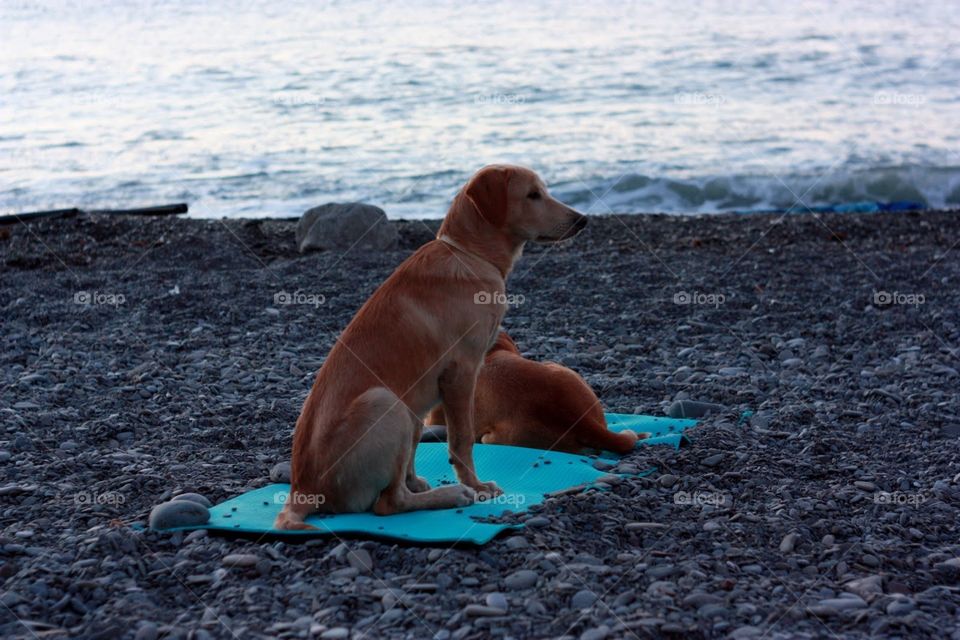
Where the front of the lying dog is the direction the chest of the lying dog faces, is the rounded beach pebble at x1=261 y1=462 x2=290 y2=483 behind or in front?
in front

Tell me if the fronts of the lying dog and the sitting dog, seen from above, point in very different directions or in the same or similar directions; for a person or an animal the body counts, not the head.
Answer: very different directions

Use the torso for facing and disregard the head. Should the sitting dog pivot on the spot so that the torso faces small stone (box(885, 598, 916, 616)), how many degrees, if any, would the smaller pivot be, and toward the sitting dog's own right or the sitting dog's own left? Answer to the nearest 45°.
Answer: approximately 45° to the sitting dog's own right

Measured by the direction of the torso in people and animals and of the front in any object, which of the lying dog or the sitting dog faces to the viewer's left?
the lying dog

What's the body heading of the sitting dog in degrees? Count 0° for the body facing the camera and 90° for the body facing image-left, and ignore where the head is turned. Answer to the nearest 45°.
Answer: approximately 270°

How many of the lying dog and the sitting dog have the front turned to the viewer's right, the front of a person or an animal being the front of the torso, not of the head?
1

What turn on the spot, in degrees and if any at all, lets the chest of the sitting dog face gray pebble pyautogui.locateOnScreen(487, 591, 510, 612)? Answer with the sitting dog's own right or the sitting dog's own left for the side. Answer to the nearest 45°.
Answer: approximately 90° to the sitting dog's own right

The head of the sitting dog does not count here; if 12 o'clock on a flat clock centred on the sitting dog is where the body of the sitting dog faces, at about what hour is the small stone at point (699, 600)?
The small stone is roughly at 2 o'clock from the sitting dog.

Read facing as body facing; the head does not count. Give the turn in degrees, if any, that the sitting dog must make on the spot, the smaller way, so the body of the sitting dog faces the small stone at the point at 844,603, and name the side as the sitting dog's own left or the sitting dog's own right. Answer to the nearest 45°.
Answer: approximately 45° to the sitting dog's own right

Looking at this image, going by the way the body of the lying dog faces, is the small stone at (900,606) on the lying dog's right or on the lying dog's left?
on the lying dog's left

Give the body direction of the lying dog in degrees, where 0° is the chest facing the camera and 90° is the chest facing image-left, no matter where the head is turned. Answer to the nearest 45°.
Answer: approximately 90°

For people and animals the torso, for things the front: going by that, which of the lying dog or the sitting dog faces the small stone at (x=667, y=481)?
the sitting dog

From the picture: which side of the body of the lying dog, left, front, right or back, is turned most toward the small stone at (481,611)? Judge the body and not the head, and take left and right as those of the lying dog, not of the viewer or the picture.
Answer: left

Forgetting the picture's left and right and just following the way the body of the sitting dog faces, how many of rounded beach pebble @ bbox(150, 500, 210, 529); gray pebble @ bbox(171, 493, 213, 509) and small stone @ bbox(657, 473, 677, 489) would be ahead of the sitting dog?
1
